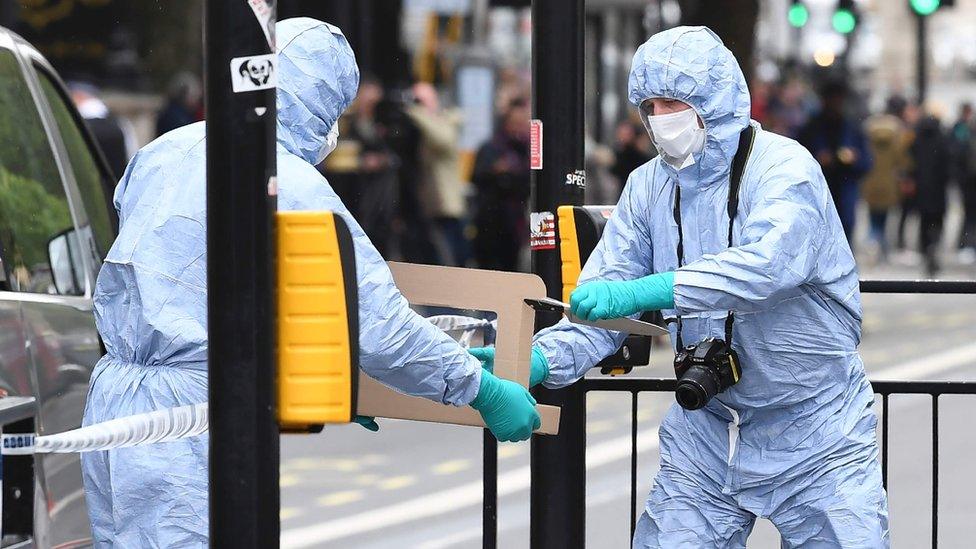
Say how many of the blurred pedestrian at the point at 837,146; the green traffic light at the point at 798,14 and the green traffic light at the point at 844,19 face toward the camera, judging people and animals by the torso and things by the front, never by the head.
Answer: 3

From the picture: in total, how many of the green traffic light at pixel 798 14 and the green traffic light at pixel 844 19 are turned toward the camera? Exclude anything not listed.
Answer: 2

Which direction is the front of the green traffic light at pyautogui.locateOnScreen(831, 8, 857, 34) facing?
toward the camera

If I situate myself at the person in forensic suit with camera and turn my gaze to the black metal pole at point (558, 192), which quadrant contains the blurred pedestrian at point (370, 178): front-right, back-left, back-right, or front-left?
front-right

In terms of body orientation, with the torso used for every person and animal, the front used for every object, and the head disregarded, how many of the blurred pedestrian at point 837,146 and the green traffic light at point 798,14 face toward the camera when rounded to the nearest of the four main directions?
2

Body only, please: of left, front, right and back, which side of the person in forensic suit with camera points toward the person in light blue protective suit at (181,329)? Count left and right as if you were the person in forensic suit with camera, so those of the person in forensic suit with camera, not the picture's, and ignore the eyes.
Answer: front

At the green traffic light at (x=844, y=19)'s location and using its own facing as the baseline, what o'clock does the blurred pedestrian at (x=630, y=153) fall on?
The blurred pedestrian is roughly at 1 o'clock from the green traffic light.

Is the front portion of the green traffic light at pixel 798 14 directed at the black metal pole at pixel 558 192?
yes

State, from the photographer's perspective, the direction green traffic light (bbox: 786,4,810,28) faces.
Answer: facing the viewer

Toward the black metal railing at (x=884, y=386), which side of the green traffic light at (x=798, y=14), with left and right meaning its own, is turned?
front

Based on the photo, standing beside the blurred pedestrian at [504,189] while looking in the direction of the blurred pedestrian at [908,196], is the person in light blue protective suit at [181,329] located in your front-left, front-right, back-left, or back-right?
back-right

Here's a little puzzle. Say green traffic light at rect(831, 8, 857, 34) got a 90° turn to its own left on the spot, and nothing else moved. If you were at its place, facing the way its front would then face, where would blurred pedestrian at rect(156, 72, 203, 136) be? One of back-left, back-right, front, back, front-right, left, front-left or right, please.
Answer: back-right

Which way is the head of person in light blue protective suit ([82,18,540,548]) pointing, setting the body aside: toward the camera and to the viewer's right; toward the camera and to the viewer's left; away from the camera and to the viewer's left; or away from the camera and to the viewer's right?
away from the camera and to the viewer's right
